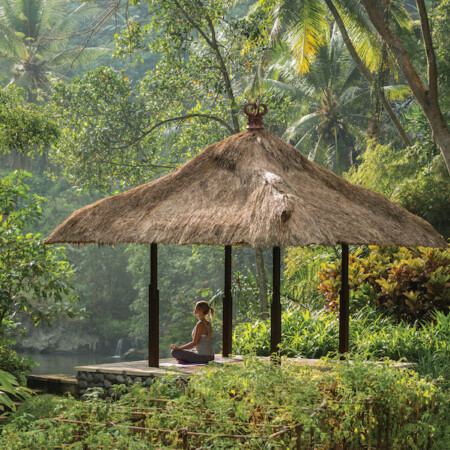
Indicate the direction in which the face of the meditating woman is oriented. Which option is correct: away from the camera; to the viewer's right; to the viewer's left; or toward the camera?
to the viewer's left

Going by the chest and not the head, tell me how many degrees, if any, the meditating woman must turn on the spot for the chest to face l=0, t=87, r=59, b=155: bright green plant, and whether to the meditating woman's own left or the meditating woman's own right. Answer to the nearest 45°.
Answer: approximately 45° to the meditating woman's own right

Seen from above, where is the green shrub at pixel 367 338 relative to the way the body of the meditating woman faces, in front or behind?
behind

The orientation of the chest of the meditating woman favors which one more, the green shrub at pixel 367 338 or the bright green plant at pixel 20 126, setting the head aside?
the bright green plant

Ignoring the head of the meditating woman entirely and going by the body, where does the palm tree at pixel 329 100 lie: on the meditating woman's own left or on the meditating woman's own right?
on the meditating woman's own right

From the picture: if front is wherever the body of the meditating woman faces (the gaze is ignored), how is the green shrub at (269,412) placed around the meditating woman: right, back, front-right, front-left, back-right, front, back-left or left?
left

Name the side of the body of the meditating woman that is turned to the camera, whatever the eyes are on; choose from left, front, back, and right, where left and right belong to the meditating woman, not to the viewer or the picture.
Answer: left

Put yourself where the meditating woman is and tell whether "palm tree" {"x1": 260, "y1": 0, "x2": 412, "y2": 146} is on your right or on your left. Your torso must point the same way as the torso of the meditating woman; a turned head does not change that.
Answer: on your right

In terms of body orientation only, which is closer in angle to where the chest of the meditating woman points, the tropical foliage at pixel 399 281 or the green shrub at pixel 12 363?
the green shrub
